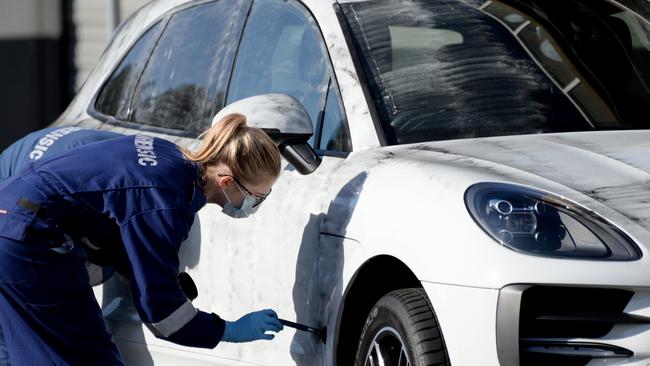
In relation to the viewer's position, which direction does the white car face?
facing the viewer and to the right of the viewer

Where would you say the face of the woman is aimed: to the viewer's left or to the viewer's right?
to the viewer's right

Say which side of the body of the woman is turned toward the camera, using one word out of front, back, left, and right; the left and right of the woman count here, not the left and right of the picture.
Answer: right
